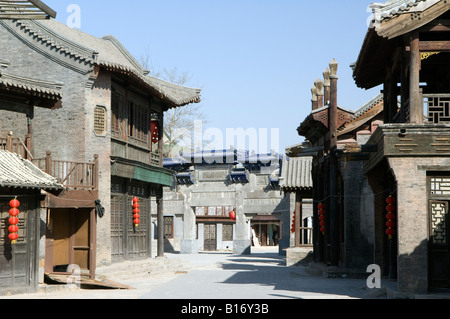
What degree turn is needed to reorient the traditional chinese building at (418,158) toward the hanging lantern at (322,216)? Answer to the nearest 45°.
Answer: approximately 90° to its right

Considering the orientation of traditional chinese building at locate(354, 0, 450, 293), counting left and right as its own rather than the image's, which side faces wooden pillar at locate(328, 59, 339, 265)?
right

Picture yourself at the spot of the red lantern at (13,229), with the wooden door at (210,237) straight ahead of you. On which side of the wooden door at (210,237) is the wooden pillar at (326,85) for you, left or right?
right

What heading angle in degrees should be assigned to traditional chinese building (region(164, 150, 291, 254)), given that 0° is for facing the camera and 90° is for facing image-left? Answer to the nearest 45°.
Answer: approximately 0°

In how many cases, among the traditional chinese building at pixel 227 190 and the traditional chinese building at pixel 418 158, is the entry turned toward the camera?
1

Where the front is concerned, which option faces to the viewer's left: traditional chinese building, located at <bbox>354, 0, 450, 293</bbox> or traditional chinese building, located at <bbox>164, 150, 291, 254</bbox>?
traditional chinese building, located at <bbox>354, 0, 450, 293</bbox>

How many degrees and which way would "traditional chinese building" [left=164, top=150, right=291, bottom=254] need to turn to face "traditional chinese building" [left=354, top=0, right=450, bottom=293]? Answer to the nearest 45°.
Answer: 0° — it already faces it

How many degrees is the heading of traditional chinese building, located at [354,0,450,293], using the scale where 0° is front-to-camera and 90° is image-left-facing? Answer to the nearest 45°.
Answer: approximately 90°

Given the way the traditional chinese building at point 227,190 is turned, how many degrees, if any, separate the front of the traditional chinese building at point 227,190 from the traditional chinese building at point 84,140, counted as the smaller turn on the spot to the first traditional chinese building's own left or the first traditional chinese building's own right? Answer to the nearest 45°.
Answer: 0° — it already faces it

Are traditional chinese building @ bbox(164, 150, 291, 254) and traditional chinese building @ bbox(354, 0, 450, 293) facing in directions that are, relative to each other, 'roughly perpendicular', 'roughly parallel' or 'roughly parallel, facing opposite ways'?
roughly perpendicular

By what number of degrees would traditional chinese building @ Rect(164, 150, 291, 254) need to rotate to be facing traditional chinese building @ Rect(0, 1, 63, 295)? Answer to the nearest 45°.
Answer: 0° — it already faces it

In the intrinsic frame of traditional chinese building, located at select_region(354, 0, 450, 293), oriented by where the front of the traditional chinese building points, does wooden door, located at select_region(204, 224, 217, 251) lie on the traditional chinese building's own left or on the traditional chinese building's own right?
on the traditional chinese building's own right
